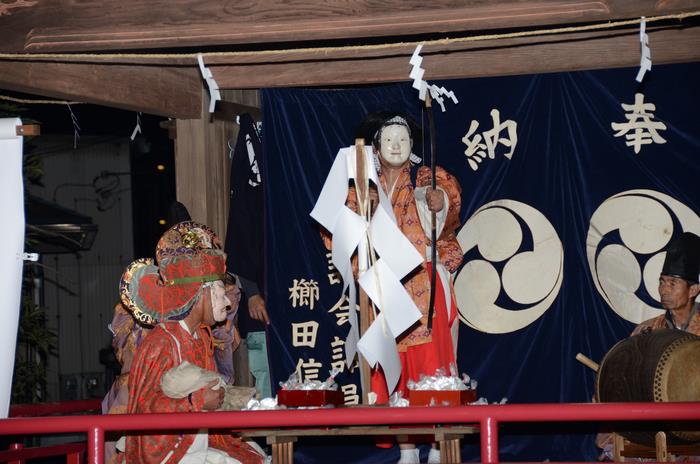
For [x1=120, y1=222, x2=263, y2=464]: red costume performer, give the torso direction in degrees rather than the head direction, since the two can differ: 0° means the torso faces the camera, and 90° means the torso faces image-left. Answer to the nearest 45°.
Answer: approximately 270°

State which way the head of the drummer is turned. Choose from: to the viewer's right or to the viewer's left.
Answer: to the viewer's left

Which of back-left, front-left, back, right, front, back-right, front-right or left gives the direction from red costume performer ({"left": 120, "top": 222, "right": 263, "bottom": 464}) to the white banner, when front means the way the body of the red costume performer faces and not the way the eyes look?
back

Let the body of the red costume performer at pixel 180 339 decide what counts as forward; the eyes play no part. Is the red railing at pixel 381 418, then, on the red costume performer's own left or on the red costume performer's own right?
on the red costume performer's own right

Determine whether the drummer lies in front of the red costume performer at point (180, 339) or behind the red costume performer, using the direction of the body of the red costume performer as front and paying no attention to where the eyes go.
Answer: in front

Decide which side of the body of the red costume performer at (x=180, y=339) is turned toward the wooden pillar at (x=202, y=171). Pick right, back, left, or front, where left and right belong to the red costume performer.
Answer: left

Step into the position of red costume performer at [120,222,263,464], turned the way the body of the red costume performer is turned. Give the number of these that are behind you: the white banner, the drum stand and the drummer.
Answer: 1

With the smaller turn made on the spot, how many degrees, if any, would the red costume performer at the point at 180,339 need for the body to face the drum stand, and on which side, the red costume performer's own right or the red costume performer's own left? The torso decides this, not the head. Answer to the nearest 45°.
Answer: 0° — they already face it
